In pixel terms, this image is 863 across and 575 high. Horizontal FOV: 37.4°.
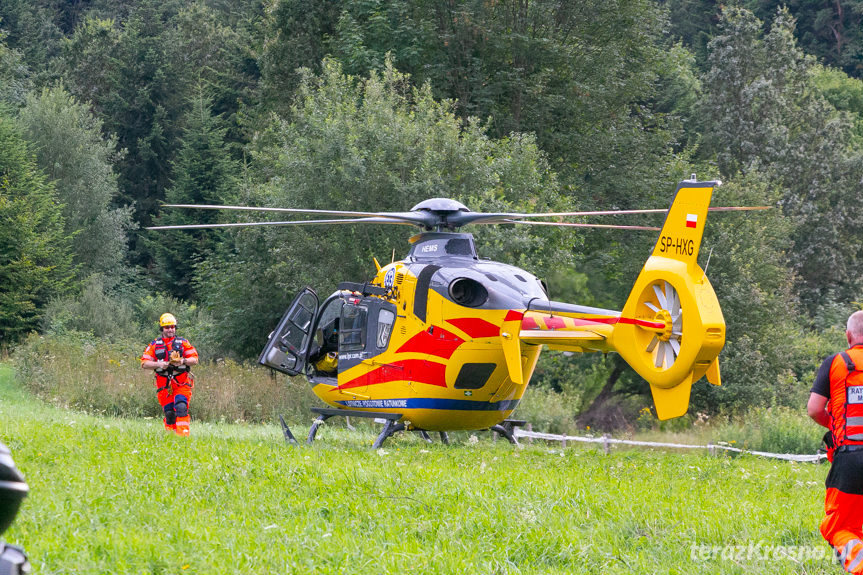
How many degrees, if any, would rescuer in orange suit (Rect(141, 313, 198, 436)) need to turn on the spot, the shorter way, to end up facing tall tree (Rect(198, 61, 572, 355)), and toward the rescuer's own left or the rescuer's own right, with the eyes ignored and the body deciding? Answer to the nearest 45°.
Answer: approximately 135° to the rescuer's own left

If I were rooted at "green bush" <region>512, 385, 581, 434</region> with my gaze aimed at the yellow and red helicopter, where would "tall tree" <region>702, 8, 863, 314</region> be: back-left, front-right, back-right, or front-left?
back-left

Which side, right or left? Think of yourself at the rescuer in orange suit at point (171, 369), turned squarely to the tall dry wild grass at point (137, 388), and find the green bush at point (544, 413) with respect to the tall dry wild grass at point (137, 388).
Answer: right

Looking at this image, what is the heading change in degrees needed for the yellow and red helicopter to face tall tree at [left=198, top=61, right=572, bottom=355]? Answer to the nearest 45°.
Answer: approximately 45° to its right

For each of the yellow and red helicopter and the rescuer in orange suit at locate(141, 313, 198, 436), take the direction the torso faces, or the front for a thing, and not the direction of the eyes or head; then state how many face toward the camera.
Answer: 1

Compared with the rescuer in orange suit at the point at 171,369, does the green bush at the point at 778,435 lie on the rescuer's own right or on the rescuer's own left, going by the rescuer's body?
on the rescuer's own left

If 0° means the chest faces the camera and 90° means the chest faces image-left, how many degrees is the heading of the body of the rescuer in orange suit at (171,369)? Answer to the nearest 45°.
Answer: approximately 0°

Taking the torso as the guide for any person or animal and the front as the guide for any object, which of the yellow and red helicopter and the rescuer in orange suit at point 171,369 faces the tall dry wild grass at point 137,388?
the yellow and red helicopter

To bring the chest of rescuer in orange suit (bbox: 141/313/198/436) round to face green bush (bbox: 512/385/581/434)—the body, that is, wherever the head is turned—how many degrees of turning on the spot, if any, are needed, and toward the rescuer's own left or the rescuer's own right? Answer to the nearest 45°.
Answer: approximately 135° to the rescuer's own left

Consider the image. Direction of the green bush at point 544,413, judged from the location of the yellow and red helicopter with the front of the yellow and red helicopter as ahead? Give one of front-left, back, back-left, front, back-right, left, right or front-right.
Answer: front-right

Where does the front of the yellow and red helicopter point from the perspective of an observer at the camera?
facing away from the viewer and to the left of the viewer

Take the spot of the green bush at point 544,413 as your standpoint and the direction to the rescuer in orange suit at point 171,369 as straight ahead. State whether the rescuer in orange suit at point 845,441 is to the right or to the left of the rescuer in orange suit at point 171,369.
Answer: left

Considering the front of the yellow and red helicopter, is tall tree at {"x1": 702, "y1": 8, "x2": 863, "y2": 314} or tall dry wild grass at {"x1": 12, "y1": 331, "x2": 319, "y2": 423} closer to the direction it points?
the tall dry wild grass

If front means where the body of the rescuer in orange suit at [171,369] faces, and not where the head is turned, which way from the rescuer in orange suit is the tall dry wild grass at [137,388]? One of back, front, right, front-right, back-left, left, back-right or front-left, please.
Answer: back

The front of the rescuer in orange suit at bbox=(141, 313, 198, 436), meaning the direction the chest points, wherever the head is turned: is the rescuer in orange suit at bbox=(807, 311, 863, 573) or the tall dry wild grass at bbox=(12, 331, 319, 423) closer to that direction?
the rescuer in orange suit

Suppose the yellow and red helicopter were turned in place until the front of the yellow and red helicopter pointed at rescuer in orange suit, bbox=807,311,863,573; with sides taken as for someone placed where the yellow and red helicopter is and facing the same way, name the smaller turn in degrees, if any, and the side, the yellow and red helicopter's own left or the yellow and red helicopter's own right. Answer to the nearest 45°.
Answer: approximately 135° to the yellow and red helicopter's own left

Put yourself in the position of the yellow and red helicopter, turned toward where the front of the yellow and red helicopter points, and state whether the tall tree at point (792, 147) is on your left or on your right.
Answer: on your right

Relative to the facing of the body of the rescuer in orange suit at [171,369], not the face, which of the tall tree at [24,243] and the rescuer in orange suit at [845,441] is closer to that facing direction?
the rescuer in orange suit

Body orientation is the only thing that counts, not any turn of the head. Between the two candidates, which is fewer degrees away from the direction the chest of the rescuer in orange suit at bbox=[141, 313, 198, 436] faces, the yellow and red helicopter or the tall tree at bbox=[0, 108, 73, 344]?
the yellow and red helicopter
